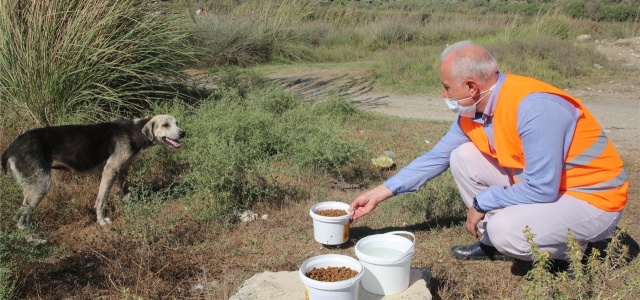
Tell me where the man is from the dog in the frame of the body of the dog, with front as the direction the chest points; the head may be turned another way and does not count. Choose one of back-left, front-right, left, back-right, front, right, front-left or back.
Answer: front-right

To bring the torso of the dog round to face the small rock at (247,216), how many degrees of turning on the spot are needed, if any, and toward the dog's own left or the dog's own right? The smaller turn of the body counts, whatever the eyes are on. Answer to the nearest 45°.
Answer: approximately 45° to the dog's own right

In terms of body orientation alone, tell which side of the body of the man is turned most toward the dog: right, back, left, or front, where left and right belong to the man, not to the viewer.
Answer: front

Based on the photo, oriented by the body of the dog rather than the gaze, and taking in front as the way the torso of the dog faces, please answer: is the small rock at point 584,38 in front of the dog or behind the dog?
in front

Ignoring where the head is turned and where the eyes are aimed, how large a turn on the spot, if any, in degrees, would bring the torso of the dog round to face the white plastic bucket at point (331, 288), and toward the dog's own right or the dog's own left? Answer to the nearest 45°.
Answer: approximately 90° to the dog's own right

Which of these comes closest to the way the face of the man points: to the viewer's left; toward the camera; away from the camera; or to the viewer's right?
to the viewer's left

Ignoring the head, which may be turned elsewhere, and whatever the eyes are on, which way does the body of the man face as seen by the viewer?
to the viewer's left

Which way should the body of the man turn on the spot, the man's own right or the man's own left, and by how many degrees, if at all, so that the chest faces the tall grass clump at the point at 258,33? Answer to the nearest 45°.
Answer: approximately 45° to the man's own right

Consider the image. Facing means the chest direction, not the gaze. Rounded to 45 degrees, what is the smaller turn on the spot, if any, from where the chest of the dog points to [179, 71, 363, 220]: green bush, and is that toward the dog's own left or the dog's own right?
0° — it already faces it

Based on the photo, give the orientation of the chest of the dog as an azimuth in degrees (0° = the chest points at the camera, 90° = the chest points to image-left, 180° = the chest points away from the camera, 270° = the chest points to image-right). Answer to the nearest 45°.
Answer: approximately 270°

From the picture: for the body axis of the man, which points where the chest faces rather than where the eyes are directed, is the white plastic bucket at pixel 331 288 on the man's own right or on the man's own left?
on the man's own left

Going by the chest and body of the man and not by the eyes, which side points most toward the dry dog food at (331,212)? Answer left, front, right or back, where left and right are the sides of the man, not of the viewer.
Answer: front

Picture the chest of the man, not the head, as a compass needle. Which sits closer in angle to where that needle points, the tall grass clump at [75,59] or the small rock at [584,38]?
the tall grass clump

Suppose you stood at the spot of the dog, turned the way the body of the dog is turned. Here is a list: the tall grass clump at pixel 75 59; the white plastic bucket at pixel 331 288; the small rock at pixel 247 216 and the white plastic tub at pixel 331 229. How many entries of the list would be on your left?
1

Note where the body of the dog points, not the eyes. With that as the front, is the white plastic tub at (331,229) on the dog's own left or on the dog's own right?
on the dog's own right

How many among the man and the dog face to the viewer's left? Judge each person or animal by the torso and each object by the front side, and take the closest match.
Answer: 1
